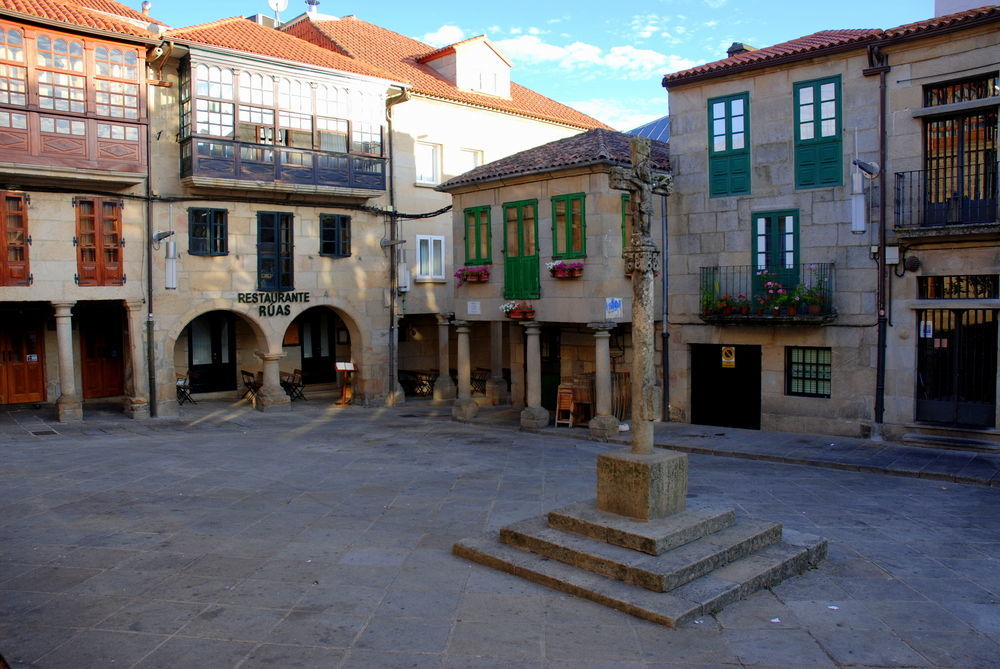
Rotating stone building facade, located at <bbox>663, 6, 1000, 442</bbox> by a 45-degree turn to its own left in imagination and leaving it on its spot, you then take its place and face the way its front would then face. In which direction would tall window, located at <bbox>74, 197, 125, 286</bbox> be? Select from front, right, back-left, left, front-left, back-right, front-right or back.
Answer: right

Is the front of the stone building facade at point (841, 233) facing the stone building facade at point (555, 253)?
no

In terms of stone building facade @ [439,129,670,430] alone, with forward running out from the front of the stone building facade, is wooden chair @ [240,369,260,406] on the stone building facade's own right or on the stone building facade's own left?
on the stone building facade's own right

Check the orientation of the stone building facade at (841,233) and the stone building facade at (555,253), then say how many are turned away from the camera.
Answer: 0

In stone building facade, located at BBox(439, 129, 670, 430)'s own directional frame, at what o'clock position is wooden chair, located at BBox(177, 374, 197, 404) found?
The wooden chair is roughly at 2 o'clock from the stone building facade.

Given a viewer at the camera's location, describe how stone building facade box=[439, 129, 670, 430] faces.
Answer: facing the viewer and to the left of the viewer

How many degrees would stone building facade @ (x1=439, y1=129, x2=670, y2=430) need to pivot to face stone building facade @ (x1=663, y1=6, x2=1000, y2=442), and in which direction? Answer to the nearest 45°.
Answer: approximately 90° to its left

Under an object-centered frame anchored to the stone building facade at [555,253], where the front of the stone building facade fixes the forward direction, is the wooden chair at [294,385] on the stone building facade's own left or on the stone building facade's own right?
on the stone building facade's own right

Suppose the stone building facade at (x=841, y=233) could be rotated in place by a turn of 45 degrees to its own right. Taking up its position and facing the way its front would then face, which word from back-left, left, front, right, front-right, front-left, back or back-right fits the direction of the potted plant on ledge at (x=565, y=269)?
front

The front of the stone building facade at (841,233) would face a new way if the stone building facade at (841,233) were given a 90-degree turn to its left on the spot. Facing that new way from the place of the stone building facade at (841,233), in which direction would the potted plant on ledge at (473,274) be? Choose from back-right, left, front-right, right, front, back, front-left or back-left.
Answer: back-right

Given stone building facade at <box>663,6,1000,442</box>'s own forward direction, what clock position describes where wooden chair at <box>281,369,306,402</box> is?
The wooden chair is roughly at 2 o'clock from the stone building facade.

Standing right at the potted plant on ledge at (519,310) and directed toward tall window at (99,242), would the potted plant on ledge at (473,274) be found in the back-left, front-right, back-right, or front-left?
front-right

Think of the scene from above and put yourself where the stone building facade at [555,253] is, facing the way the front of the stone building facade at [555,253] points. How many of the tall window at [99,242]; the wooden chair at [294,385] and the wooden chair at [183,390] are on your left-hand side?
0

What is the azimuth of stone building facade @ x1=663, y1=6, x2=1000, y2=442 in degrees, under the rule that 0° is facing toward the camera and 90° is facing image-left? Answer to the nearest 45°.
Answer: approximately 45°

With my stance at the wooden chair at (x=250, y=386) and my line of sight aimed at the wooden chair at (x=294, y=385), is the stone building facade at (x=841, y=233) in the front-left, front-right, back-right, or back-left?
front-right

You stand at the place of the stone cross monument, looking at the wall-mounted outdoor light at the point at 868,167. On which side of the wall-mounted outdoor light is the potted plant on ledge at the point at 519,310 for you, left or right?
left

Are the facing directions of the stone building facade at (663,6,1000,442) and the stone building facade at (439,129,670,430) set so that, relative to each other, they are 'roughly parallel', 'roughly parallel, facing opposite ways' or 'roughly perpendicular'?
roughly parallel

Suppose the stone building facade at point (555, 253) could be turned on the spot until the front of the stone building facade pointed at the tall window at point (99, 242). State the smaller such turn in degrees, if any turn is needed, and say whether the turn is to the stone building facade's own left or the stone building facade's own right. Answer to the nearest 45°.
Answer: approximately 45° to the stone building facade's own right
